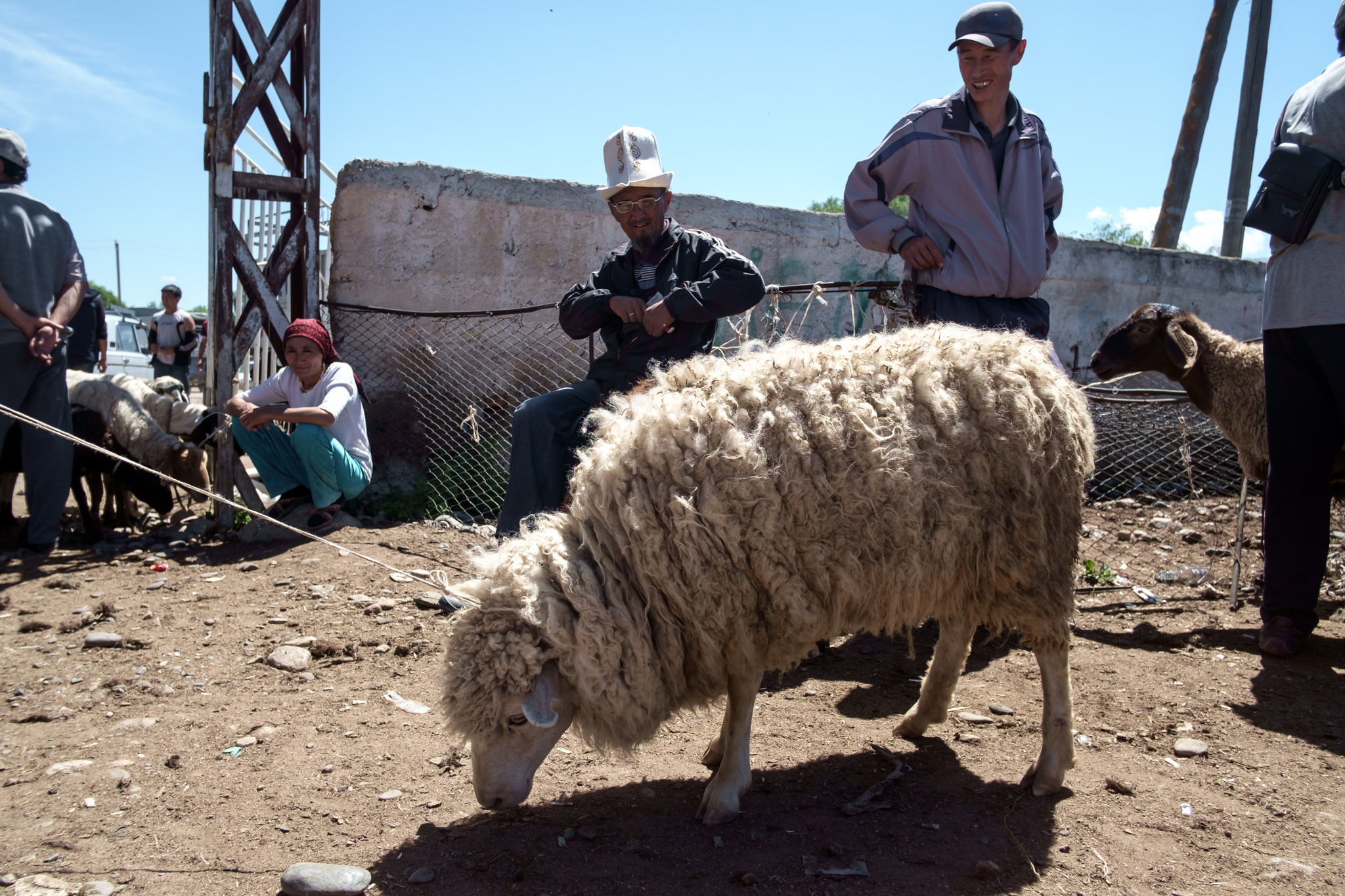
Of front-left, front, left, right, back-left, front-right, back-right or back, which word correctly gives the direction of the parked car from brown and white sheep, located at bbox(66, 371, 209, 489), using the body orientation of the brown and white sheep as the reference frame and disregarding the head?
left

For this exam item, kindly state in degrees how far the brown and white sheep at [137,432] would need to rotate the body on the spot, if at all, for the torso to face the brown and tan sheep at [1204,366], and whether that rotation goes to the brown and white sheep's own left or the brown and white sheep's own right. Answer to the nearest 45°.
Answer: approximately 45° to the brown and white sheep's own right

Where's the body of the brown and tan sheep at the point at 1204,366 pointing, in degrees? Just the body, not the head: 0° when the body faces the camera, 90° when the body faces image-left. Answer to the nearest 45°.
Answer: approximately 90°

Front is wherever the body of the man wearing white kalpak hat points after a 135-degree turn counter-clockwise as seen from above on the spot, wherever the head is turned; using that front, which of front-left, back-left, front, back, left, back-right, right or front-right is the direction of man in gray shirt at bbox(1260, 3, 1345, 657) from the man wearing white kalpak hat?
front

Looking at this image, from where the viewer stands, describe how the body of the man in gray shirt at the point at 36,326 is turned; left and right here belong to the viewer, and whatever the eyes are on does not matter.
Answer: facing away from the viewer and to the left of the viewer

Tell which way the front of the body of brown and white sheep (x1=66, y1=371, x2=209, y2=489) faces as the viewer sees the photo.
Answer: to the viewer's right

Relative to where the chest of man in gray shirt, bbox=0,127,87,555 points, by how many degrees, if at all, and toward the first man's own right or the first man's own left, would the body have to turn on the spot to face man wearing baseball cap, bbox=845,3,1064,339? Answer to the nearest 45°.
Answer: approximately 180°

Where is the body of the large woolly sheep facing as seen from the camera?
to the viewer's left

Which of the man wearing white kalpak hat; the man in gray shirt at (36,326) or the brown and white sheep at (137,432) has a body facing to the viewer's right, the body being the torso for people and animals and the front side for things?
the brown and white sheep

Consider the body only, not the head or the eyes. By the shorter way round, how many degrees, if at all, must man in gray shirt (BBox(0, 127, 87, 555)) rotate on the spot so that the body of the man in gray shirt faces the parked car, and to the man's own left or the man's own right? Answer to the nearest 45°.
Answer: approximately 45° to the man's own right
